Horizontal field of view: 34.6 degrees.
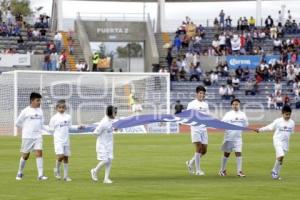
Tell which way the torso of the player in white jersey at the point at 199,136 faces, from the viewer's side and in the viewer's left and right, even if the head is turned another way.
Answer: facing the viewer and to the right of the viewer

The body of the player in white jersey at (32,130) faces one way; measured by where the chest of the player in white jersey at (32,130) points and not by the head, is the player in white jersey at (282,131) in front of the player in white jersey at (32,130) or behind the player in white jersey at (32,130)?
in front

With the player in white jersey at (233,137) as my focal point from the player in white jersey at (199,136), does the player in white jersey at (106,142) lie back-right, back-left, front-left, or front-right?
back-right

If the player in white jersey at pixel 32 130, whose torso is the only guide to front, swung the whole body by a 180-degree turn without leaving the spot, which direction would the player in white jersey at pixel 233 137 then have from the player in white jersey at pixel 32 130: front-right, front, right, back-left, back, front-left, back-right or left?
back-right

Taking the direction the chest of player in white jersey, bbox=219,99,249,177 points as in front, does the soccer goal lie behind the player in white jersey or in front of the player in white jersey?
behind

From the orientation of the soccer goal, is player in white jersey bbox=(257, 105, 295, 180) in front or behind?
in front

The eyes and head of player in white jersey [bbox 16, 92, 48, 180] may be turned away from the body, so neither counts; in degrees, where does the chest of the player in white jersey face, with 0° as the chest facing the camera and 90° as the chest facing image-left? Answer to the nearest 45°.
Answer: approximately 315°

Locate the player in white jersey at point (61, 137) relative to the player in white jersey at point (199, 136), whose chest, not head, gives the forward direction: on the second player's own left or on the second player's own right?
on the second player's own right

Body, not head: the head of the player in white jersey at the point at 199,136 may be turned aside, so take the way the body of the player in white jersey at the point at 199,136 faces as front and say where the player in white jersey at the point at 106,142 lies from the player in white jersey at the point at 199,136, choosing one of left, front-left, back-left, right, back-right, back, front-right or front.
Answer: right
